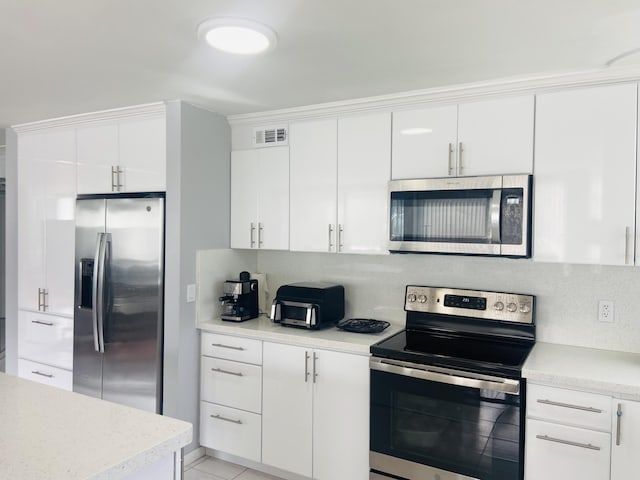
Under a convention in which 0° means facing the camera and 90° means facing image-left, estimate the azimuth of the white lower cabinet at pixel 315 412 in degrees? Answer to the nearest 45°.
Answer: approximately 45°

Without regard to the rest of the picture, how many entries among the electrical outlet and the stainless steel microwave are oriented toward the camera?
2

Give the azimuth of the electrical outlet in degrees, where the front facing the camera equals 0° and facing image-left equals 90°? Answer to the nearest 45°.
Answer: approximately 0°

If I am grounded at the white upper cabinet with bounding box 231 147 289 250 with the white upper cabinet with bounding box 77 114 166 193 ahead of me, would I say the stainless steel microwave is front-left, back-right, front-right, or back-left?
back-left

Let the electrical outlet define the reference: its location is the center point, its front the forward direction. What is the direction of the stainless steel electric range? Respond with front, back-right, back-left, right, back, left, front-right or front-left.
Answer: front-right

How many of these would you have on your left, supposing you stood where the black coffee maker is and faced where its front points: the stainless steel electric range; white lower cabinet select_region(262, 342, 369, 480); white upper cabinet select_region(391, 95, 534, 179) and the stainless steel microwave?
4

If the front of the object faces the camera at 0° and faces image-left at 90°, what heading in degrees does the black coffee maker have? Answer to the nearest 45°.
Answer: approximately 45°

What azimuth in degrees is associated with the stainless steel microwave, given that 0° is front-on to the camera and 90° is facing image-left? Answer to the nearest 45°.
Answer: approximately 0°

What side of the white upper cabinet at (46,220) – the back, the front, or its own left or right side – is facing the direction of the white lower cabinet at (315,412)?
left
